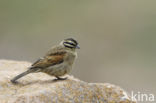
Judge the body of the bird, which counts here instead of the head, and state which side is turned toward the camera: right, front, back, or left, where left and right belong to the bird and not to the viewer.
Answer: right
